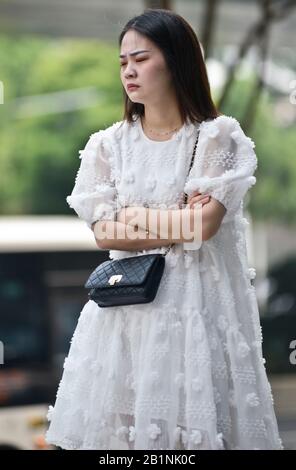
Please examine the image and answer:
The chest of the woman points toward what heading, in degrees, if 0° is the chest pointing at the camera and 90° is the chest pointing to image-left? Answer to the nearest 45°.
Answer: approximately 45°

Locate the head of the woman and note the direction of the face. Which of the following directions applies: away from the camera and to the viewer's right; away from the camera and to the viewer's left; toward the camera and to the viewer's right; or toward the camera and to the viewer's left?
toward the camera and to the viewer's left
